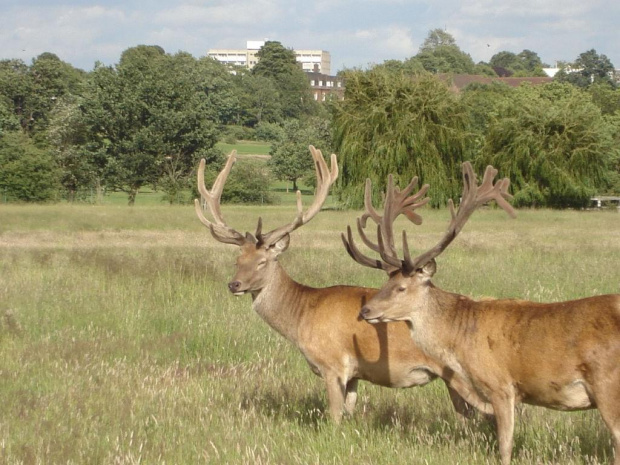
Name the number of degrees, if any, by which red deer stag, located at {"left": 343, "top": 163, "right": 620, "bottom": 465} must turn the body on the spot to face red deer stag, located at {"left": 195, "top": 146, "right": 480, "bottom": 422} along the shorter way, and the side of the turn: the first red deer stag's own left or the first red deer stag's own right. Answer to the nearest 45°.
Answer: approximately 45° to the first red deer stag's own right

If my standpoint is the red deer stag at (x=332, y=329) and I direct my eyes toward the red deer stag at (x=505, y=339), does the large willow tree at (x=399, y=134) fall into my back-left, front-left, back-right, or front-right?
back-left

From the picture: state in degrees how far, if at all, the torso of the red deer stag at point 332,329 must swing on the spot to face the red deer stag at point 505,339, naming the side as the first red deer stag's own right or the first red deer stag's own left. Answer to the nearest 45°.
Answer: approximately 135° to the first red deer stag's own left

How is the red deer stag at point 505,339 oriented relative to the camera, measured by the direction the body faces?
to the viewer's left

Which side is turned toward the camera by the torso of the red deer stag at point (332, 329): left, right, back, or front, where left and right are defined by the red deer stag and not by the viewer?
left

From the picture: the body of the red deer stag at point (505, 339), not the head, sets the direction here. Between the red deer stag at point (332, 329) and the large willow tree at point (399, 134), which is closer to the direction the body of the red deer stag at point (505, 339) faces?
the red deer stag

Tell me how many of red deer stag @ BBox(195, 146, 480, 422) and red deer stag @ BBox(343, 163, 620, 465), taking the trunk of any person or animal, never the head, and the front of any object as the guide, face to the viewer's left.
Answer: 2

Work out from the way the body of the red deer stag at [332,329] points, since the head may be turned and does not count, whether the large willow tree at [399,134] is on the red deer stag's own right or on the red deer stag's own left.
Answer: on the red deer stag's own right
